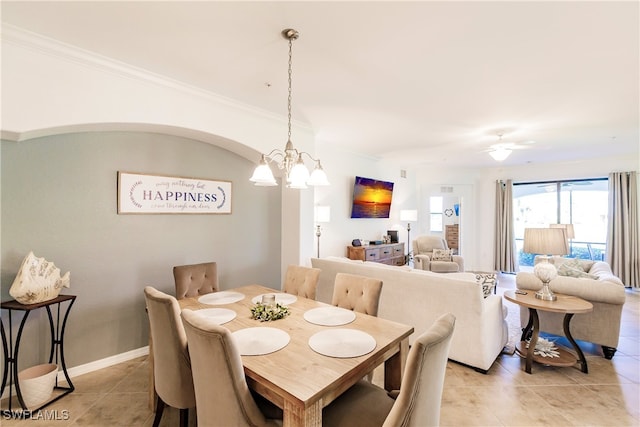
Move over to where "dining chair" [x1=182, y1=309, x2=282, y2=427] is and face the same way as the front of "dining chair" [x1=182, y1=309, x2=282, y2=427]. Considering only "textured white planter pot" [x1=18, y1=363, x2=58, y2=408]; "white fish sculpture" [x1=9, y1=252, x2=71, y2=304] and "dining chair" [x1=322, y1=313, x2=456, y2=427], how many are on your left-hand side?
2

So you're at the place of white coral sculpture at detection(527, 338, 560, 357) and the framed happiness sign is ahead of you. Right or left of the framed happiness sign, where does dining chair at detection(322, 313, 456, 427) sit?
left

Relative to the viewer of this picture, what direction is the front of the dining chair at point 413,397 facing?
facing away from the viewer and to the left of the viewer

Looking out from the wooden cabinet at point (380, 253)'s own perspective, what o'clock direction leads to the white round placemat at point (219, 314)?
The white round placemat is roughly at 2 o'clock from the wooden cabinet.

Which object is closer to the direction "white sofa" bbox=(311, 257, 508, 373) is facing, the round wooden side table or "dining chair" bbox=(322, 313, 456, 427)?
the round wooden side table

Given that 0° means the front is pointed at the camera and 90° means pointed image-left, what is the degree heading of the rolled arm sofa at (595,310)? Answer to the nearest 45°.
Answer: approximately 90°

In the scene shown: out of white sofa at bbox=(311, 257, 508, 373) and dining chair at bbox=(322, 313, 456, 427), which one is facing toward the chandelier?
the dining chair

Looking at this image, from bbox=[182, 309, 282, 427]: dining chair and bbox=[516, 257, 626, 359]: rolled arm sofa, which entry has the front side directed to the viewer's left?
the rolled arm sofa

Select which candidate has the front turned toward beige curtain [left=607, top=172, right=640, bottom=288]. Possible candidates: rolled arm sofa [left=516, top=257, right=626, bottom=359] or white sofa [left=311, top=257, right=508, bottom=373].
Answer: white sofa [left=311, top=257, right=508, bottom=373]

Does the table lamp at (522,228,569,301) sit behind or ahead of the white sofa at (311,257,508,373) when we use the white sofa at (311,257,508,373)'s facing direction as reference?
ahead

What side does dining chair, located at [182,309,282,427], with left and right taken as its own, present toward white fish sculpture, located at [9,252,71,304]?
left

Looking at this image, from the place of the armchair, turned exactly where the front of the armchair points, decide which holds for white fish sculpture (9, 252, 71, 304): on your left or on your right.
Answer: on your right
